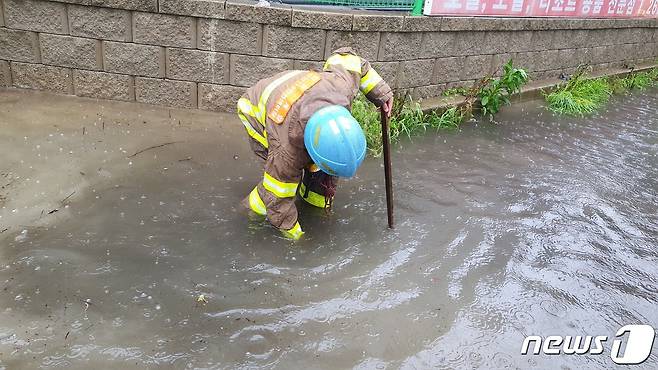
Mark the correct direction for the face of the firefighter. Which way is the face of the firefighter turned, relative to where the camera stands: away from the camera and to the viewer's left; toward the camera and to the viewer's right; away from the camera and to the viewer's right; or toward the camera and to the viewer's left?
toward the camera and to the viewer's right

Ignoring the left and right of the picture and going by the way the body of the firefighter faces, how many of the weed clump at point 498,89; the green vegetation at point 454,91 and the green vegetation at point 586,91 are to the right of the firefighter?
0

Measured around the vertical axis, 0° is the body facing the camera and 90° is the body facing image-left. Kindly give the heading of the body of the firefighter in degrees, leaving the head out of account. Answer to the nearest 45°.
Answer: approximately 315°

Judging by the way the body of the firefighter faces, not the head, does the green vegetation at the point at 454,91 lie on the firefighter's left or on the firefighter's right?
on the firefighter's left

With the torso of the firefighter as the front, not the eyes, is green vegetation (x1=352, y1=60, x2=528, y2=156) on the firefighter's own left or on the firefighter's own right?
on the firefighter's own left

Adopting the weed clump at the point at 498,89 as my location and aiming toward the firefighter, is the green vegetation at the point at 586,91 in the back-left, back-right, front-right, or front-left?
back-left

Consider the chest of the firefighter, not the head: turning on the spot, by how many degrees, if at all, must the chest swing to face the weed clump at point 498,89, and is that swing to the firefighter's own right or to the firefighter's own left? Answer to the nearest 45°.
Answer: approximately 90° to the firefighter's own left

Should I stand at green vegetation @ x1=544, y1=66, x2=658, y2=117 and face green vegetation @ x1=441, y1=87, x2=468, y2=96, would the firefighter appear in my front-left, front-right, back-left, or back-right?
front-left

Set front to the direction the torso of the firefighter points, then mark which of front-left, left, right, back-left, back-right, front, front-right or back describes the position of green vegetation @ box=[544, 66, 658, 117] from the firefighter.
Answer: left
